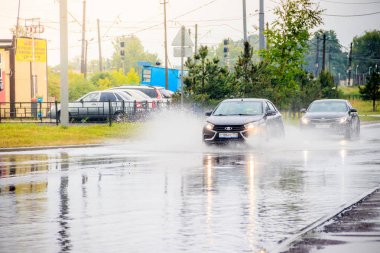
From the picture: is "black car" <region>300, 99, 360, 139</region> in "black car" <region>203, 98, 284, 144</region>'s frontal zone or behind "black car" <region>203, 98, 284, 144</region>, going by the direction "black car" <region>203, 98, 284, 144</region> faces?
behind

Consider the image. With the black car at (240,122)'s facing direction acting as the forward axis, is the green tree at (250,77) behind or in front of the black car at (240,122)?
behind

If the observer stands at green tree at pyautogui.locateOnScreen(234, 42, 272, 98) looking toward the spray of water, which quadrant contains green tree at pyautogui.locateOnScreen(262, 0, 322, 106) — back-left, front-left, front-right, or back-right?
back-left

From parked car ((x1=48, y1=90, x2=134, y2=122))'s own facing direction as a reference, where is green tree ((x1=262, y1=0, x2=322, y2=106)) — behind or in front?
behind

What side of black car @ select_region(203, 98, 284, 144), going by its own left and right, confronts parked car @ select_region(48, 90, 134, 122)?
right

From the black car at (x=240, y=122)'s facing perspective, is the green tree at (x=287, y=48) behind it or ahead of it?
behind

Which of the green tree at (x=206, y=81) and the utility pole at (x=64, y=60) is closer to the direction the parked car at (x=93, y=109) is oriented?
the utility pole

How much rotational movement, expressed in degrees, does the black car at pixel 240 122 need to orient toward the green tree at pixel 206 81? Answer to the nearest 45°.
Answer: approximately 135° to its right

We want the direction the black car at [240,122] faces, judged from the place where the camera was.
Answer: facing the viewer and to the left of the viewer

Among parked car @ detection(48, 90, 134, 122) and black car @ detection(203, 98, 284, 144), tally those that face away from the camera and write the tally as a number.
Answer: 0
